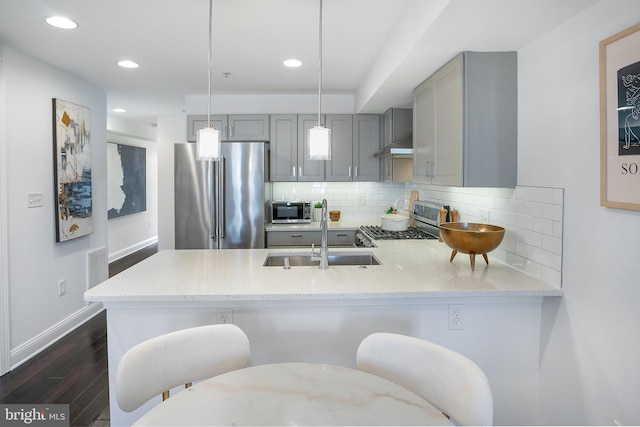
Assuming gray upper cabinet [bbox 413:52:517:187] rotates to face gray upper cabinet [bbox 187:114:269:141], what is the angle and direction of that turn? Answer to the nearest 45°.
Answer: approximately 45° to its right

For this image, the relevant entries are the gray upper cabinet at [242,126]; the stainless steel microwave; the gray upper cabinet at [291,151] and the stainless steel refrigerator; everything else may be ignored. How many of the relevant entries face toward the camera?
4

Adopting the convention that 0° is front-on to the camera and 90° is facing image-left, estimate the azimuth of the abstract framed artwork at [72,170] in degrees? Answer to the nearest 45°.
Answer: approximately 315°

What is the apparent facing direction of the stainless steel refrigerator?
toward the camera

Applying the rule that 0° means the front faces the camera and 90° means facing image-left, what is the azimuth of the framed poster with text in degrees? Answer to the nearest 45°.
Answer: approximately 45°

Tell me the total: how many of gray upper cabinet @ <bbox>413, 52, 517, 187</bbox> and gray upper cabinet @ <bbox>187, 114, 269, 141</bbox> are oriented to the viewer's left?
1

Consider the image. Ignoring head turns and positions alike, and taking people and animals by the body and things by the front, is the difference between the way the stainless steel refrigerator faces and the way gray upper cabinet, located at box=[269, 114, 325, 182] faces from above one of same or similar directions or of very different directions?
same or similar directions

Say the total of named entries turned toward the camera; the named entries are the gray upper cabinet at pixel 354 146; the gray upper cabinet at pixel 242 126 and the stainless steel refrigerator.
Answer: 3

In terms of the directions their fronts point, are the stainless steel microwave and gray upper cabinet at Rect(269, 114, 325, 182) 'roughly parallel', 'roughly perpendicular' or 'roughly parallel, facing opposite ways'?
roughly parallel

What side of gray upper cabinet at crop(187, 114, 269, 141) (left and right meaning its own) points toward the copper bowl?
front

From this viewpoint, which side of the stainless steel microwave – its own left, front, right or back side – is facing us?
front

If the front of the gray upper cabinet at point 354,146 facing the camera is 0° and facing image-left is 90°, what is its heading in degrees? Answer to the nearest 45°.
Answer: approximately 0°

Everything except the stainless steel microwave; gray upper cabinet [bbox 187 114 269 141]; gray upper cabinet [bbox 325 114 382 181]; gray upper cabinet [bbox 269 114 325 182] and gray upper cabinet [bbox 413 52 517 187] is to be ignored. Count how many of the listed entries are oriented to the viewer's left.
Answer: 1

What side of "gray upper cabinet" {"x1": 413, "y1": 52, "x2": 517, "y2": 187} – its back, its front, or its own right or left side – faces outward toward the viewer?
left
